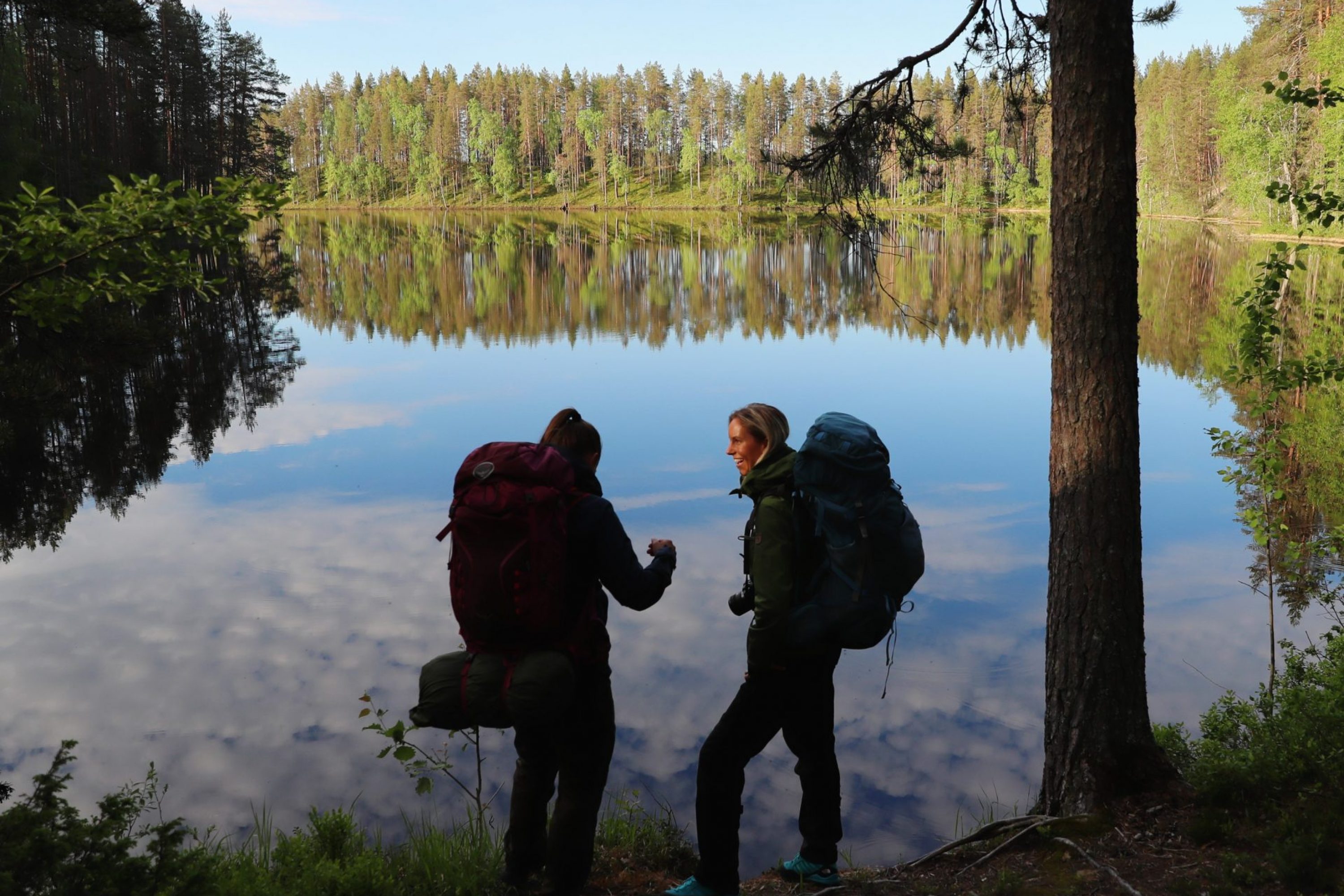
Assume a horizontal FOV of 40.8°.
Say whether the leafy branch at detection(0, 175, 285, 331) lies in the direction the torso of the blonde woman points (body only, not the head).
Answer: yes

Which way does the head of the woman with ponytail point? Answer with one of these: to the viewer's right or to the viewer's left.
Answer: to the viewer's right

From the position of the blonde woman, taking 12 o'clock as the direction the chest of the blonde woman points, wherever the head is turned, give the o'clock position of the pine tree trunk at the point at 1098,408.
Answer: The pine tree trunk is roughly at 5 o'clock from the blonde woman.

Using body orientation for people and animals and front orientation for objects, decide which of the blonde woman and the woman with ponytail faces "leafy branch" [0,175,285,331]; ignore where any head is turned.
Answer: the blonde woman

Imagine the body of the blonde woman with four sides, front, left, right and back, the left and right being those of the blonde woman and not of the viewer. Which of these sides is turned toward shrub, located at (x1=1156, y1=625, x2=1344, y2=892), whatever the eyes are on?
back

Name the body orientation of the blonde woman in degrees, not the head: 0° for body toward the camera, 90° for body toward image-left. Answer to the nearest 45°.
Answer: approximately 90°

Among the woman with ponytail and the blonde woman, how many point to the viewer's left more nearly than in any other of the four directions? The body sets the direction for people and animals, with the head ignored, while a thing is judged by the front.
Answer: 1

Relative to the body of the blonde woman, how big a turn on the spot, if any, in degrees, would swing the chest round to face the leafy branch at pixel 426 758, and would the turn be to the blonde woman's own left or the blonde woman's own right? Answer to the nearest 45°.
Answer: approximately 45° to the blonde woman's own right

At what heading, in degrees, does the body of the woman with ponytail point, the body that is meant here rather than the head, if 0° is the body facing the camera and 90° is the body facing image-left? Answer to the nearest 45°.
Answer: approximately 225°
